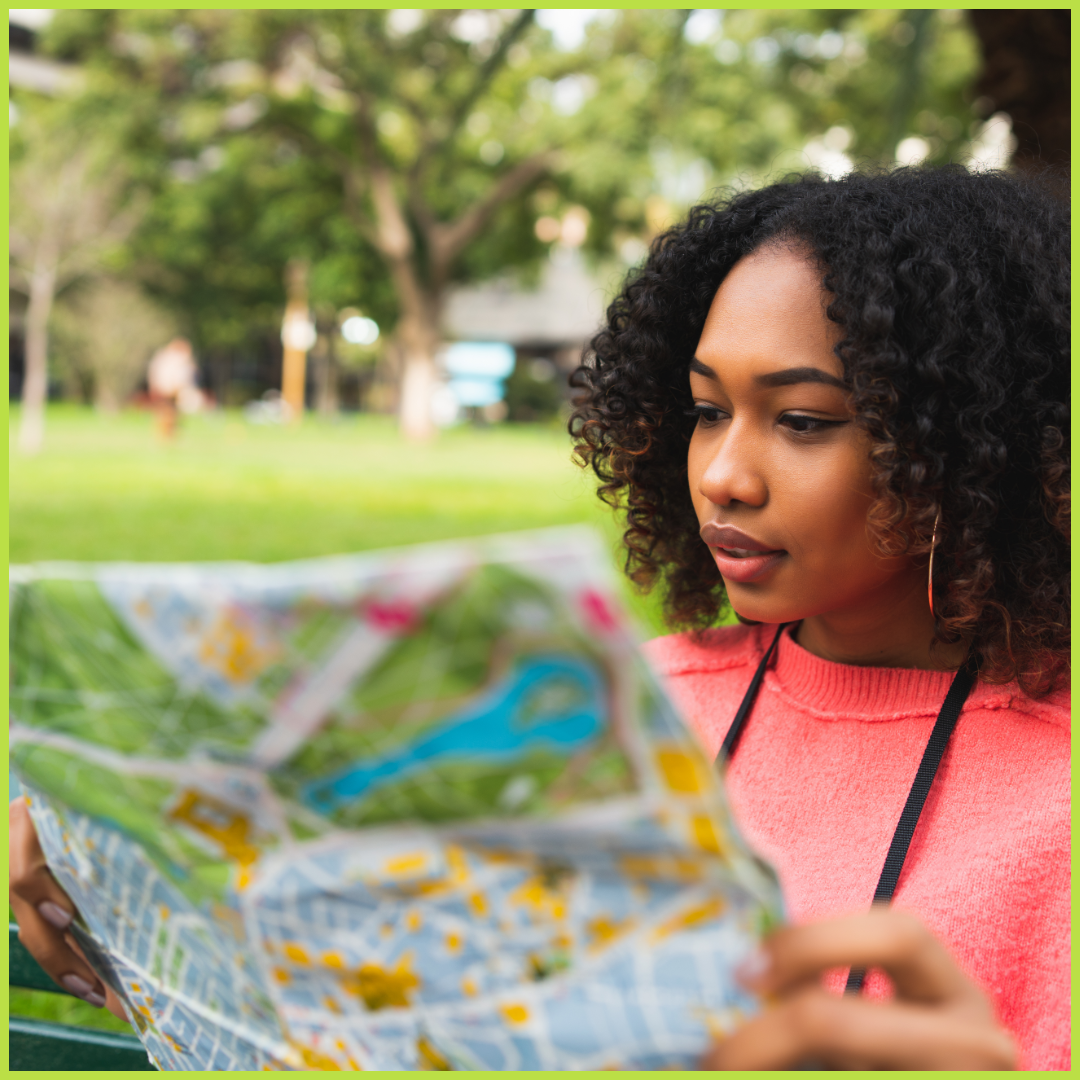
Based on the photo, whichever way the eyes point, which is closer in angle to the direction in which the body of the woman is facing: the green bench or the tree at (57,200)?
the green bench

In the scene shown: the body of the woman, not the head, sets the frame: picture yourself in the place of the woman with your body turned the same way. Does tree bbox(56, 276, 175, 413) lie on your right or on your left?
on your right

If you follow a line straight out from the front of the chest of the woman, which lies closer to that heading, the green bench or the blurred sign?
the green bench

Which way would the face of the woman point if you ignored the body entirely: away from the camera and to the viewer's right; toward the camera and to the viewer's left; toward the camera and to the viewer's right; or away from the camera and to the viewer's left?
toward the camera and to the viewer's left

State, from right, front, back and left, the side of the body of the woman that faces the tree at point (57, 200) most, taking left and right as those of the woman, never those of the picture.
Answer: right

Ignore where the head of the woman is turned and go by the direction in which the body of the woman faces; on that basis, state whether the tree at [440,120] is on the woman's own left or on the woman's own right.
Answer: on the woman's own right

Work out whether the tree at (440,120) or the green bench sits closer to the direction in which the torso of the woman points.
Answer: the green bench
